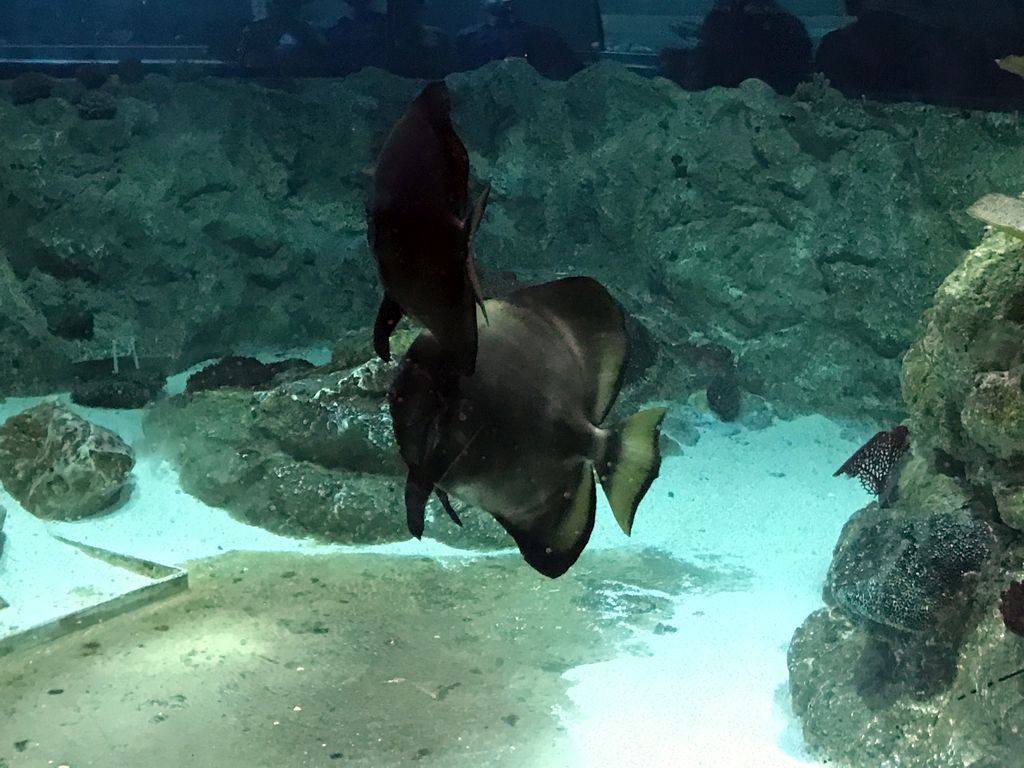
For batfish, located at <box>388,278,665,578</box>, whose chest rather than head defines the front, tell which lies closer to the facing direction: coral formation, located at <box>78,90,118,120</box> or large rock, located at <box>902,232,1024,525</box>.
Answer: the coral formation

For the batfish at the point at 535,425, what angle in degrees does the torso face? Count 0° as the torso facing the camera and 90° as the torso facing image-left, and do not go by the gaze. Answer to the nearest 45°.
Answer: approximately 90°

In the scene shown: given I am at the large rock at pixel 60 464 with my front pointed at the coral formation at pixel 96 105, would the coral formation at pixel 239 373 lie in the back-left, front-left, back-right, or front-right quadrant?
front-right

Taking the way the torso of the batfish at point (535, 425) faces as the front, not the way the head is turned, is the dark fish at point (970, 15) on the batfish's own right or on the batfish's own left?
on the batfish's own right

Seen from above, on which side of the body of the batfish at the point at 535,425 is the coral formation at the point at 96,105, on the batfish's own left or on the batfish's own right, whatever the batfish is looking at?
on the batfish's own right

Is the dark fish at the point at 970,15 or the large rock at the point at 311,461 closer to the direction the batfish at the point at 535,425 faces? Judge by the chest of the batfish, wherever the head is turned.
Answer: the large rock
